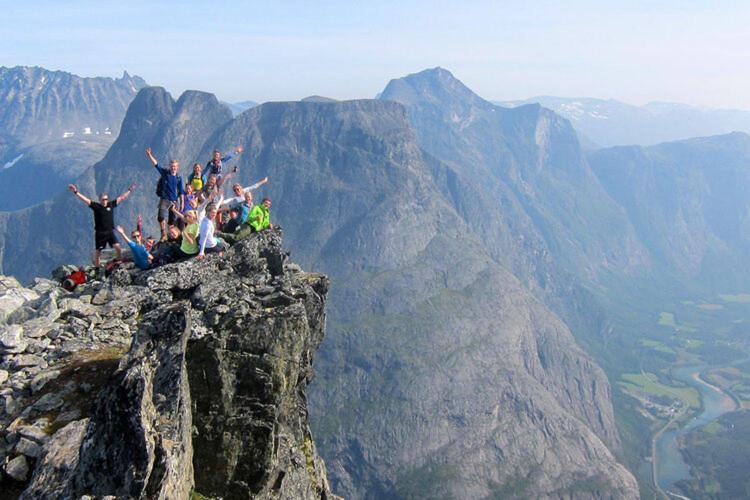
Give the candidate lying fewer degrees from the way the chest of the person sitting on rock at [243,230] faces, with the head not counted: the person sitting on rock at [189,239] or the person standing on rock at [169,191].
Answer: the person sitting on rock

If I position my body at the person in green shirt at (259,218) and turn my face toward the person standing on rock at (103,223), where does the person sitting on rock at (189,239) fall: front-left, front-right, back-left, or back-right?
front-left

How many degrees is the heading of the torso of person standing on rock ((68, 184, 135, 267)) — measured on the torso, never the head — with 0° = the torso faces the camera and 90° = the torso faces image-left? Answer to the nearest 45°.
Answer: approximately 0°

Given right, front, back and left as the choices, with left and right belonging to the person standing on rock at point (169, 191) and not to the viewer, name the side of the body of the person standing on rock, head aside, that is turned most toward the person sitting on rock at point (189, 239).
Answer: front

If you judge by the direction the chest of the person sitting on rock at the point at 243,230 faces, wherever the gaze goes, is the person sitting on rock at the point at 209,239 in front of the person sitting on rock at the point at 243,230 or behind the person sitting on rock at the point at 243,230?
in front

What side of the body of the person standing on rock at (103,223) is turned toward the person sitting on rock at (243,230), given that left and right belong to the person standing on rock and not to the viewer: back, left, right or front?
left

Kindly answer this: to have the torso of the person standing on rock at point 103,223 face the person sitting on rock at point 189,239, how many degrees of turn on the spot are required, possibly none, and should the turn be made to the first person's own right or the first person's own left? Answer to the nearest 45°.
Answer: approximately 45° to the first person's own left

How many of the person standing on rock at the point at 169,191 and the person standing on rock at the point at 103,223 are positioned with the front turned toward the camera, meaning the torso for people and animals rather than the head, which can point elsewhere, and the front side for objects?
2

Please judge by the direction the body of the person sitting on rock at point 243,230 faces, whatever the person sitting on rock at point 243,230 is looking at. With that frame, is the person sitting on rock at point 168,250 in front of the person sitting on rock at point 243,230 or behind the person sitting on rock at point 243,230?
in front

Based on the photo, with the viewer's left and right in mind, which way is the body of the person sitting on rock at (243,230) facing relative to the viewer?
facing the viewer and to the left of the viewer

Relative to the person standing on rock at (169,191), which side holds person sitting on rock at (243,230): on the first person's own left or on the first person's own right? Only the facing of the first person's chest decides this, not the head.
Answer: on the first person's own left

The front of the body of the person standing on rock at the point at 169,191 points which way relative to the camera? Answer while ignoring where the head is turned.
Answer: toward the camera

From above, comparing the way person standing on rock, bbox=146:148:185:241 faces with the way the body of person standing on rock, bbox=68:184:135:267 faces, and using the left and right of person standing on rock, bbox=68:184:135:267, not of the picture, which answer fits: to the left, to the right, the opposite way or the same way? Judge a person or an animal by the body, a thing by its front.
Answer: the same way

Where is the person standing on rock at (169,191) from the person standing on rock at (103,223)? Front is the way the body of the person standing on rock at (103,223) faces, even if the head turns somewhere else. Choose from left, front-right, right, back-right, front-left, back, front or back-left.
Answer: left
